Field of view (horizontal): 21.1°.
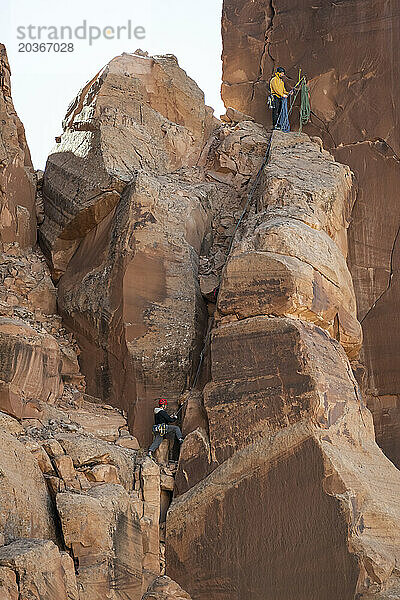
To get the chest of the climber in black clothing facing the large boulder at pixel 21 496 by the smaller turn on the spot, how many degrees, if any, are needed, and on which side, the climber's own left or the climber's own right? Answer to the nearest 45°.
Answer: approximately 135° to the climber's own right

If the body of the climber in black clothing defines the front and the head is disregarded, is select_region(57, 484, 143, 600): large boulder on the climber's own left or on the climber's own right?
on the climber's own right
